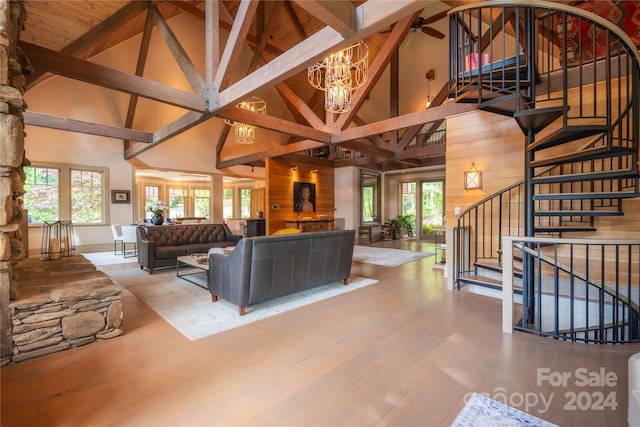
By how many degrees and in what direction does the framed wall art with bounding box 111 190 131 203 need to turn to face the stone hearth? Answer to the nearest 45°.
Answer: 0° — it already faces it

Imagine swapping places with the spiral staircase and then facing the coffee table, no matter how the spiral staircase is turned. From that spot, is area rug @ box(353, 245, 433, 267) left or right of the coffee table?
right

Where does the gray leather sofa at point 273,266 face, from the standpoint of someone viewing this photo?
facing away from the viewer and to the left of the viewer

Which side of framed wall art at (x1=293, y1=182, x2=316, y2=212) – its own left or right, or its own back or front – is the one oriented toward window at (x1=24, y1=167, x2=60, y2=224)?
right

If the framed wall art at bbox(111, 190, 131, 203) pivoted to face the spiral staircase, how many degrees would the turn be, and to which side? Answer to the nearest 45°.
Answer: approximately 45° to its left

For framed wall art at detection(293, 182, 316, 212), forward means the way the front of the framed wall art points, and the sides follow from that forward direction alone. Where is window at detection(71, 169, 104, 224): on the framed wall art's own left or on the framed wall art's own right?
on the framed wall art's own right

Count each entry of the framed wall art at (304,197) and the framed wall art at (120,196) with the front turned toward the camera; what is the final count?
2

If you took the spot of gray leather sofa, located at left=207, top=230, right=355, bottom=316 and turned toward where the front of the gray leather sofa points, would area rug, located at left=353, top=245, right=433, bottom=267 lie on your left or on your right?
on your right

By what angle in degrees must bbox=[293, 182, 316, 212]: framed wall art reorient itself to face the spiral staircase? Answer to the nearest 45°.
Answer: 0° — it already faces it
